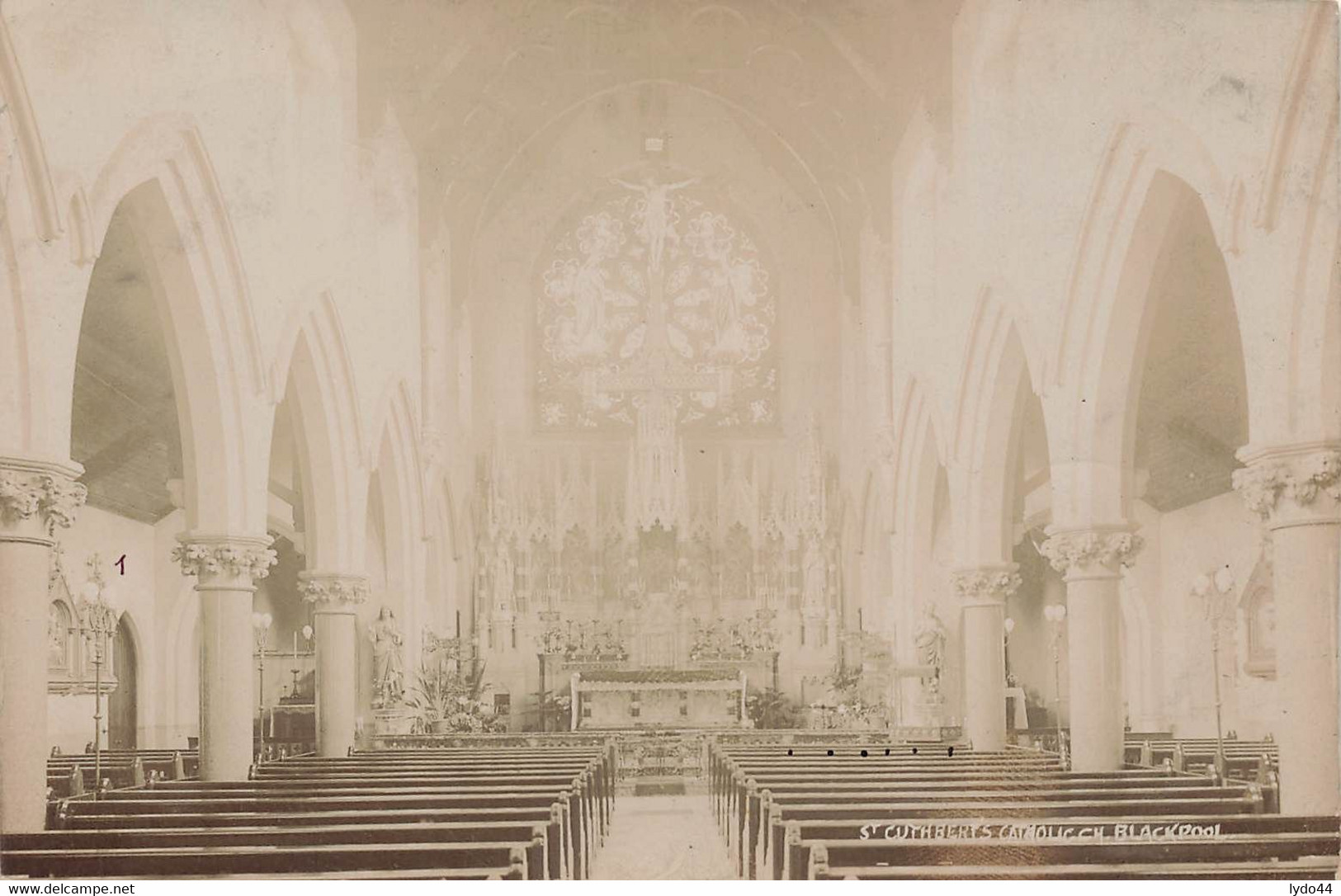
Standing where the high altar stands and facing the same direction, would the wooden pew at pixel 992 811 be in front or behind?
in front

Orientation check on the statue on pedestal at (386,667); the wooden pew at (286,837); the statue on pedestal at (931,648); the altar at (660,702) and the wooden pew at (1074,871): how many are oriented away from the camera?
2

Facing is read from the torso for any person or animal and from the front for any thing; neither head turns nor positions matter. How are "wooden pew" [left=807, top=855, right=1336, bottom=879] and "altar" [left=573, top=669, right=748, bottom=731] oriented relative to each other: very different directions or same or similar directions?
very different directions

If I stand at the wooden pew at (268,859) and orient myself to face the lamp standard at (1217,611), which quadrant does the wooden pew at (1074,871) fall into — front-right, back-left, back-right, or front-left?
front-right

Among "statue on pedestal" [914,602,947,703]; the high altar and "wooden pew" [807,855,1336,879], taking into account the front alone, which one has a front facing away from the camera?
the wooden pew

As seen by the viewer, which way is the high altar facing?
toward the camera

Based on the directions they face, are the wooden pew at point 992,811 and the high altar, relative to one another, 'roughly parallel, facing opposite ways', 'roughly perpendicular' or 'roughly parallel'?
roughly parallel, facing opposite ways

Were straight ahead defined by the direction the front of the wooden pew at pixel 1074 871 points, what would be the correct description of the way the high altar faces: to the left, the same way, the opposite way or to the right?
the opposite way

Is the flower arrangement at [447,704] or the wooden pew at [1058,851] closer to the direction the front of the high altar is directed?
the wooden pew

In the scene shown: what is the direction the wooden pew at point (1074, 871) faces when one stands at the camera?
facing away from the viewer

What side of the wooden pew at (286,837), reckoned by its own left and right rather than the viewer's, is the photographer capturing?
back

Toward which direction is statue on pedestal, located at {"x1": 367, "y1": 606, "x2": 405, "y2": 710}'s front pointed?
toward the camera

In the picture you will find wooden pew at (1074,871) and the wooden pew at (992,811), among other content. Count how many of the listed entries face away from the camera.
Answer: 2

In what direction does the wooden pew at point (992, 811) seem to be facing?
away from the camera

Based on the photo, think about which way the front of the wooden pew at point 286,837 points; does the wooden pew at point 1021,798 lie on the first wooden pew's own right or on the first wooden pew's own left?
on the first wooden pew's own right

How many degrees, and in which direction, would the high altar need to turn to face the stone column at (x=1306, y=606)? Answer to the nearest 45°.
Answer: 0° — it already faces it

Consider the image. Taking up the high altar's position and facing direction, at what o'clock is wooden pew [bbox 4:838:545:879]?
The wooden pew is roughly at 12 o'clock from the high altar.

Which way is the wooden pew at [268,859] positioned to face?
away from the camera

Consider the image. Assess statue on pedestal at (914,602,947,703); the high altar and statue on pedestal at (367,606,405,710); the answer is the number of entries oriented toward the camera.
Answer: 3

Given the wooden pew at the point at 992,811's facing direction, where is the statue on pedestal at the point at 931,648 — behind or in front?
in front
